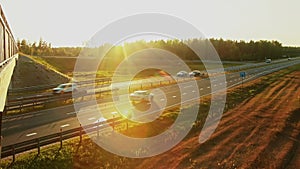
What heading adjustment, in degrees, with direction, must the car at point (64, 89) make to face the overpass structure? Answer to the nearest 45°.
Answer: approximately 45° to its left

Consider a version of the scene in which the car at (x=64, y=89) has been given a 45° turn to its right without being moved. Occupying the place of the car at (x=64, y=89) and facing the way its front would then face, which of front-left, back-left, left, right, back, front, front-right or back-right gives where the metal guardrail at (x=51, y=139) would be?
left

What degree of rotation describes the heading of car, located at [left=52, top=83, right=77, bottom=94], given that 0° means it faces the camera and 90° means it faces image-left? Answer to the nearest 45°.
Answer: approximately 45°
